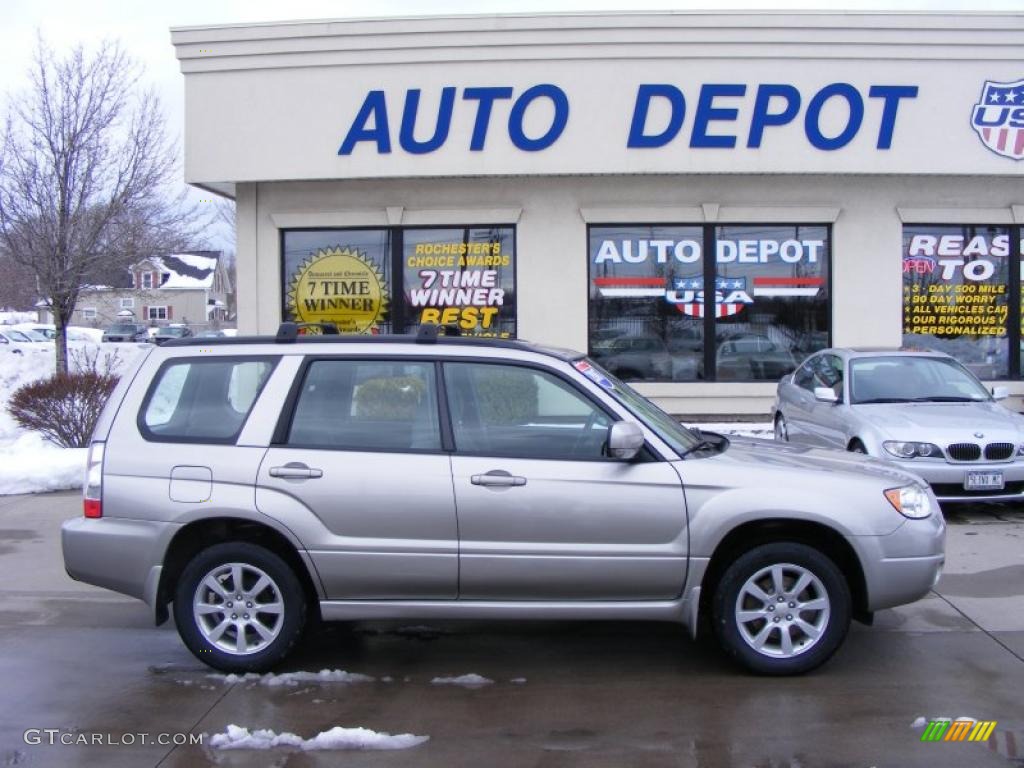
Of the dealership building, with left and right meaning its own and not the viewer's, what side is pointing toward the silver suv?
front

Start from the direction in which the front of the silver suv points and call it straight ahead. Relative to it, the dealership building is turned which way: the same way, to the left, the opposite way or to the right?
to the right

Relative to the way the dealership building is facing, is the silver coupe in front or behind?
in front

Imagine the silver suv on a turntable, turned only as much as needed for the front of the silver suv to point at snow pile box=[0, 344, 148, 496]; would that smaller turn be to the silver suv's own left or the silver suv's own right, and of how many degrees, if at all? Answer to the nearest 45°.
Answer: approximately 135° to the silver suv's own left

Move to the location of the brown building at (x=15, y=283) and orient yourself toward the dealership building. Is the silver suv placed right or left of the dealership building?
right

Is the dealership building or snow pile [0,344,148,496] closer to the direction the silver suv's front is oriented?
the dealership building

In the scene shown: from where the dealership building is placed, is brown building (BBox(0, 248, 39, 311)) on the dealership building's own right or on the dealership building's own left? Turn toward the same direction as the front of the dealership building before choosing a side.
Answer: on the dealership building's own right

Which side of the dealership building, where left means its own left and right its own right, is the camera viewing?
front

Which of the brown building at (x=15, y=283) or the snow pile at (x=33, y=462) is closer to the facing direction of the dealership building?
the snow pile

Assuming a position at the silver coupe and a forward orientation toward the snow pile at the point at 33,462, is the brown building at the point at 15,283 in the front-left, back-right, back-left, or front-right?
front-right

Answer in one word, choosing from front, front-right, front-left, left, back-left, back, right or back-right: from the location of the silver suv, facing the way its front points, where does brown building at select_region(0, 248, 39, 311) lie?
back-left

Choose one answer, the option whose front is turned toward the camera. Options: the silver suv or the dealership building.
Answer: the dealership building

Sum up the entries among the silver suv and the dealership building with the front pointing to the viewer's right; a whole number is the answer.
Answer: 1

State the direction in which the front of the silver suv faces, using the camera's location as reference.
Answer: facing to the right of the viewer
